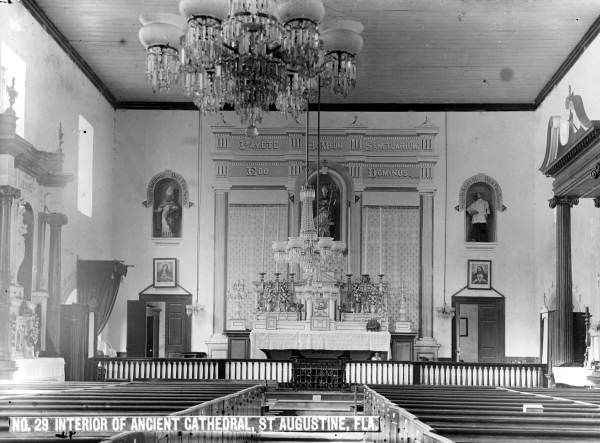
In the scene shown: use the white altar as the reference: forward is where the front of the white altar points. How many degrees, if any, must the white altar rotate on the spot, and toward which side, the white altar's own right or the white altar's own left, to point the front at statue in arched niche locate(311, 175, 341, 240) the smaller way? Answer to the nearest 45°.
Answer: approximately 180°

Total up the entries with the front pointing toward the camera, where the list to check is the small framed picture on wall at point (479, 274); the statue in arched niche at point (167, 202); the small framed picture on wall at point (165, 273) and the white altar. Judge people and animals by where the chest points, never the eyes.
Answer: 4

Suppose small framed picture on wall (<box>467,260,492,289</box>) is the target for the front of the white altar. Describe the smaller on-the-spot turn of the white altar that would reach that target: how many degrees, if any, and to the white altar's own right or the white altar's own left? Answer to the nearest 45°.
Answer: approximately 135° to the white altar's own left

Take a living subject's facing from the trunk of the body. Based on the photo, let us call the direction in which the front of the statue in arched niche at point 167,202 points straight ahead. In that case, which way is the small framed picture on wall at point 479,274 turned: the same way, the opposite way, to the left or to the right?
the same way

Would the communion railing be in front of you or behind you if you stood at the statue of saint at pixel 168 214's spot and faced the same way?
in front

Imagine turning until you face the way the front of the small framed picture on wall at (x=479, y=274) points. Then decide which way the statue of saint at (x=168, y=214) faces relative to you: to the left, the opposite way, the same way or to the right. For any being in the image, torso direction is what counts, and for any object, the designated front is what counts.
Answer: the same way

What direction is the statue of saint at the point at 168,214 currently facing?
toward the camera

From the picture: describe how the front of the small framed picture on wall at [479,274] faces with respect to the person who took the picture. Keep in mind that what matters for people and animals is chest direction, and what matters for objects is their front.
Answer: facing the viewer

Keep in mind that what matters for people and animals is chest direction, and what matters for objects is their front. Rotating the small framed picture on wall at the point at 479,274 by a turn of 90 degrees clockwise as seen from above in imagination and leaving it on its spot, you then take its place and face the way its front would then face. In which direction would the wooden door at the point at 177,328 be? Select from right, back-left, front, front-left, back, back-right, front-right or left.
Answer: front

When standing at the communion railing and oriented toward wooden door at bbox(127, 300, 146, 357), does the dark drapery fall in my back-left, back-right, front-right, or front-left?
front-left

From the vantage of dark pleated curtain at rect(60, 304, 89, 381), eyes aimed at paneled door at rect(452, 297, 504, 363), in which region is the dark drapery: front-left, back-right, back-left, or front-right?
front-left
